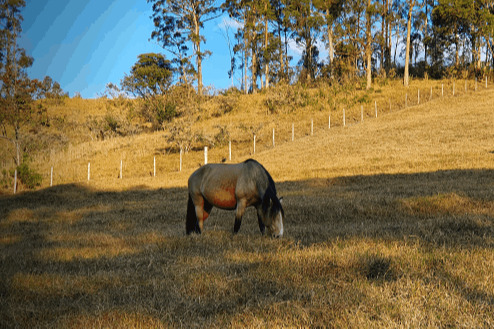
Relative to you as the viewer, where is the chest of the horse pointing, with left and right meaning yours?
facing to the right of the viewer
